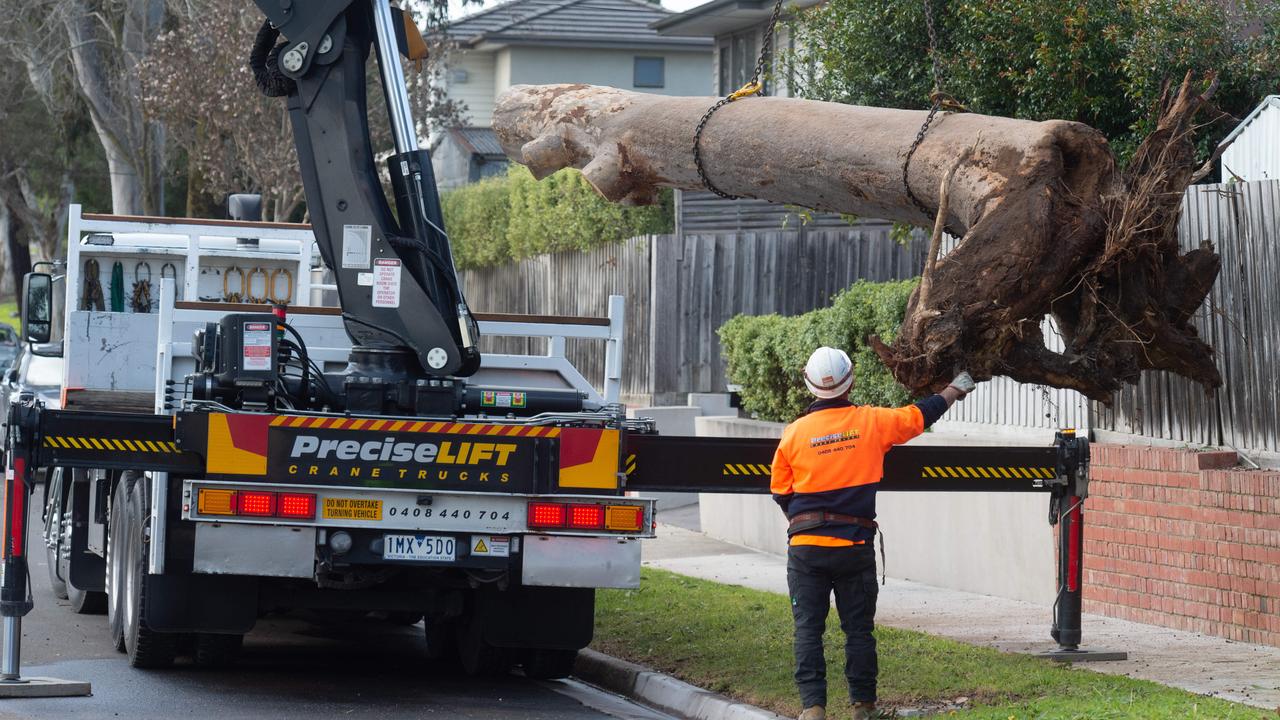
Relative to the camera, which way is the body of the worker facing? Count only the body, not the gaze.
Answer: away from the camera

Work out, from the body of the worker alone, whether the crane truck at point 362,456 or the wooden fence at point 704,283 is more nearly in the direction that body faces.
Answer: the wooden fence

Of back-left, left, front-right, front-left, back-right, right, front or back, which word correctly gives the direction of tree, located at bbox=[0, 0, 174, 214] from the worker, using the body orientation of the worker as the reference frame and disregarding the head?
front-left

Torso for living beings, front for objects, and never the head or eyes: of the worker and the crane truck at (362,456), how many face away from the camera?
2

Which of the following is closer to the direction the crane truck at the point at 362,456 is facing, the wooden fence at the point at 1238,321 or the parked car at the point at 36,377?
the parked car

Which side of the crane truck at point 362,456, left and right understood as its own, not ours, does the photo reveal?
back

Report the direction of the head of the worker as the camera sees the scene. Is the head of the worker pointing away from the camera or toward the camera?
away from the camera

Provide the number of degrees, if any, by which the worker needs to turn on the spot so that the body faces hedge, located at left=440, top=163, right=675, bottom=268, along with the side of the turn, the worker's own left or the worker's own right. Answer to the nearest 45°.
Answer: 0° — they already face it
